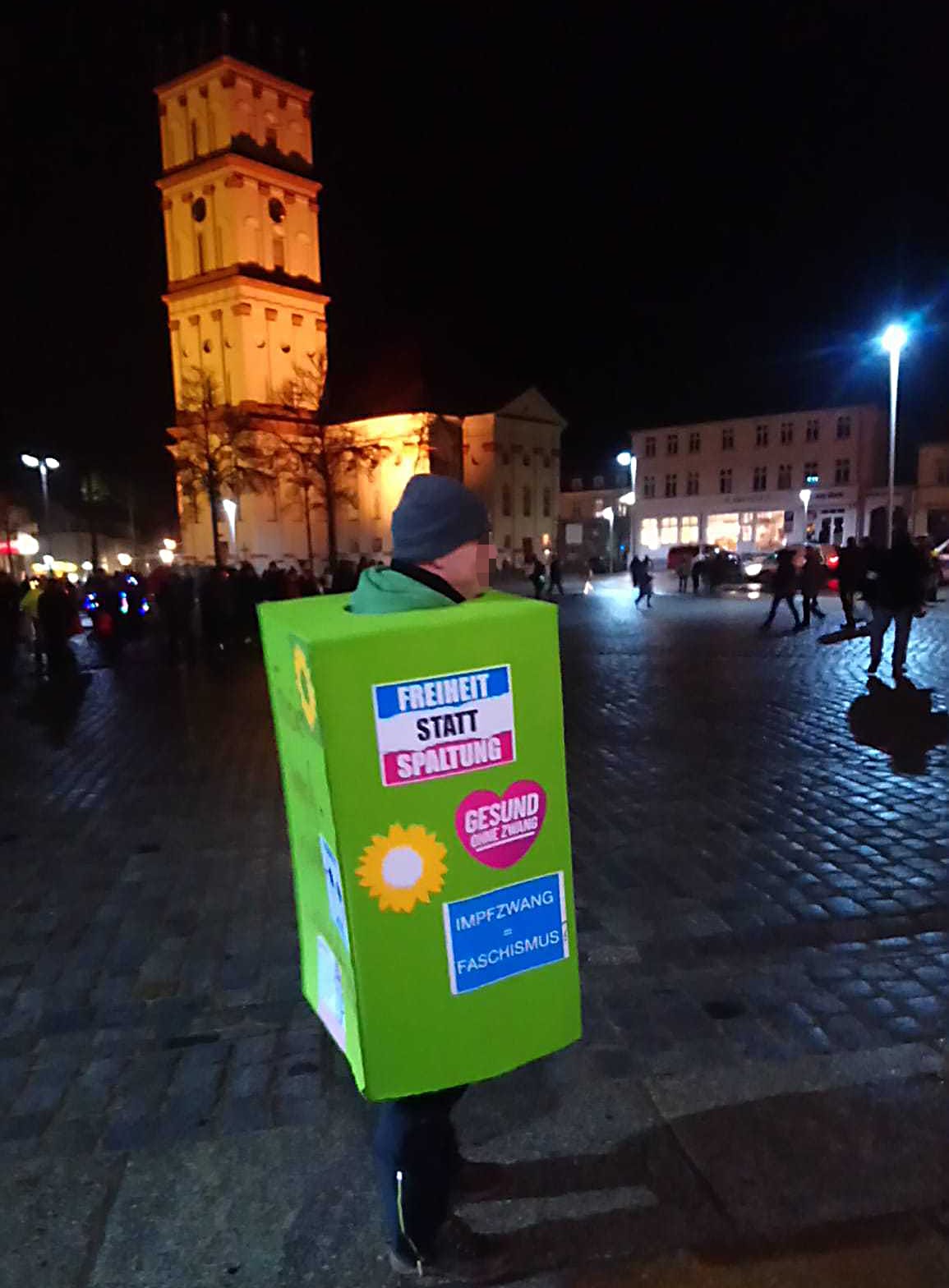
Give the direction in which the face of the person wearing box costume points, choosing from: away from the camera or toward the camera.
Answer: away from the camera

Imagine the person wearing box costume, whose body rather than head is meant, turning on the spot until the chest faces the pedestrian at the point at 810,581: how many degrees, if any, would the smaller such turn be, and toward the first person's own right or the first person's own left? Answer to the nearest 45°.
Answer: approximately 45° to the first person's own left

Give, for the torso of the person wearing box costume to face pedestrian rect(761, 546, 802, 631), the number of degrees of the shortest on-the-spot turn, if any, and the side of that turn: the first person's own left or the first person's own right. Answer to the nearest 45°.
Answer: approximately 45° to the first person's own left
